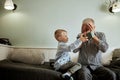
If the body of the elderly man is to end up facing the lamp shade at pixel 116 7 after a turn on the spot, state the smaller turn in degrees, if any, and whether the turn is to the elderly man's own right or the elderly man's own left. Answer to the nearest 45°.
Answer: approximately 135° to the elderly man's own left

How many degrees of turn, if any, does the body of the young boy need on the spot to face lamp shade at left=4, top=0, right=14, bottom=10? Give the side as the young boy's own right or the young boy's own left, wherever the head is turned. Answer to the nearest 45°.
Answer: approximately 135° to the young boy's own left

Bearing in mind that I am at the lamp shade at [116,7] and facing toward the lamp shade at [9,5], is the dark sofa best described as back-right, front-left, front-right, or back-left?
front-left

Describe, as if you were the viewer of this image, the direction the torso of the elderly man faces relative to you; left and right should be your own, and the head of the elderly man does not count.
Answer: facing the viewer

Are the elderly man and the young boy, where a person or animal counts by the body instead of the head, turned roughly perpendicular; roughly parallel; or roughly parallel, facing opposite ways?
roughly perpendicular

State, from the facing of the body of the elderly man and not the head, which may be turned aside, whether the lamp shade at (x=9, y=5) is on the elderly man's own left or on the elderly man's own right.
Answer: on the elderly man's own right

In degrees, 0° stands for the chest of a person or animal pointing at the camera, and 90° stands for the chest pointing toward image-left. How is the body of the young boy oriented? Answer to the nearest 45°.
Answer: approximately 270°

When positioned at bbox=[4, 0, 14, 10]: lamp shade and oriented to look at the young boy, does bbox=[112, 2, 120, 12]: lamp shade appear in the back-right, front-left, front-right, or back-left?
front-left
